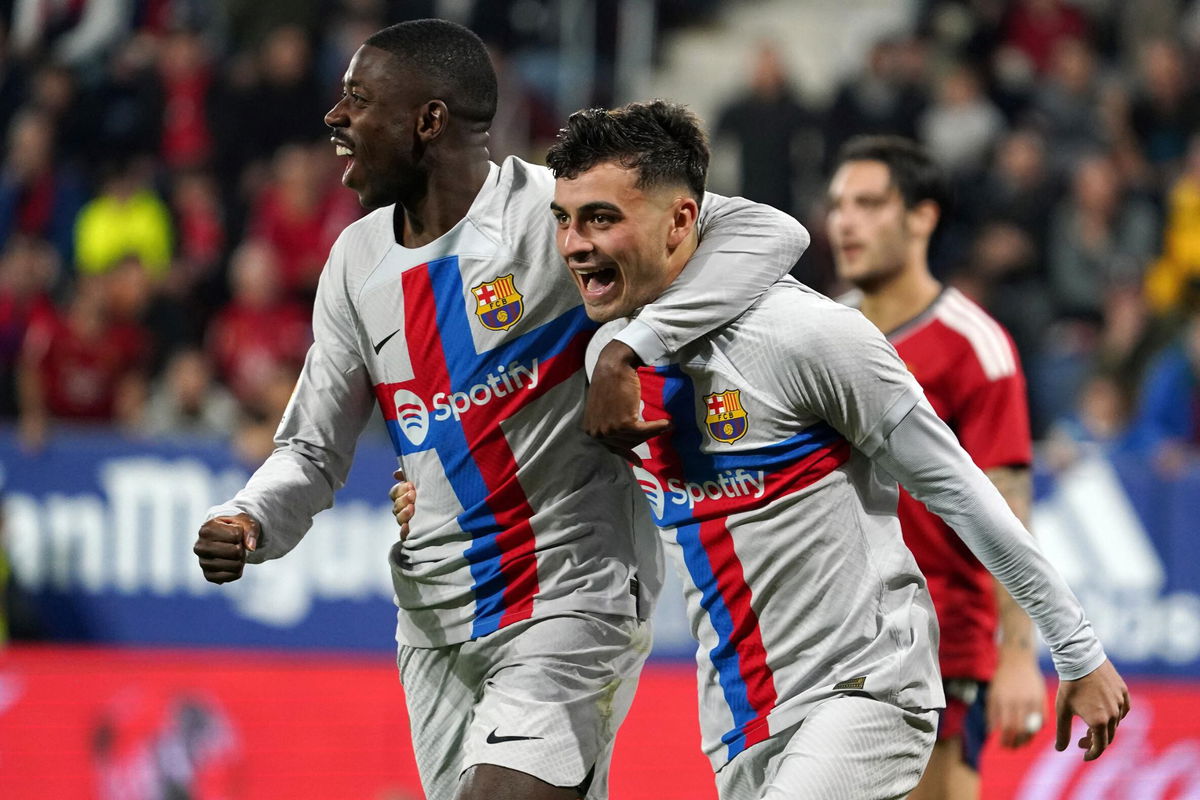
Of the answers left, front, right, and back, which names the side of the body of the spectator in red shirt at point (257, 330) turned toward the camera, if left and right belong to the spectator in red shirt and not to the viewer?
front

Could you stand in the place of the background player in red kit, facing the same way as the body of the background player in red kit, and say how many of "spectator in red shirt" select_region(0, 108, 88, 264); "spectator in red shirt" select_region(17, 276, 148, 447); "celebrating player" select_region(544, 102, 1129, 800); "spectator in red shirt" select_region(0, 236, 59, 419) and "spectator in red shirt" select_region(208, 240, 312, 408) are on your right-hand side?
4

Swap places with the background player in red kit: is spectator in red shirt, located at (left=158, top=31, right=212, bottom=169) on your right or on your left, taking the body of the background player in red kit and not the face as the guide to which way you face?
on your right

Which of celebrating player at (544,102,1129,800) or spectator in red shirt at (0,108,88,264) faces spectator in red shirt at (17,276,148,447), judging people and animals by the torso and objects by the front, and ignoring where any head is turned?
spectator in red shirt at (0,108,88,264)

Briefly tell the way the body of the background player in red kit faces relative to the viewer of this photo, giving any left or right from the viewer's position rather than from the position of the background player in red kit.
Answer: facing the viewer and to the left of the viewer

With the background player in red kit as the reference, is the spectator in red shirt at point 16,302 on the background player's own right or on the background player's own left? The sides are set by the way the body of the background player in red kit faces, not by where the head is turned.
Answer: on the background player's own right

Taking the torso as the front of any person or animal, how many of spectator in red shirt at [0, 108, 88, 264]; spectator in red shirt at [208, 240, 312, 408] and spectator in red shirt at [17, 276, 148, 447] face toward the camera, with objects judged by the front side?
3

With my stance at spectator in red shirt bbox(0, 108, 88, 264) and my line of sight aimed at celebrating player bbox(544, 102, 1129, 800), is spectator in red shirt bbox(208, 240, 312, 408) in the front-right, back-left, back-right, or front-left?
front-left

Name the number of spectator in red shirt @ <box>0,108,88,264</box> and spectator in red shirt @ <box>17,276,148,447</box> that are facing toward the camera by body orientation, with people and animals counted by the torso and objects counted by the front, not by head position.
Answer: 2

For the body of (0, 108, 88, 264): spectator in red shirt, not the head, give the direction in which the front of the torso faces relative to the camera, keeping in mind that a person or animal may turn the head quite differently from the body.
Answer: toward the camera

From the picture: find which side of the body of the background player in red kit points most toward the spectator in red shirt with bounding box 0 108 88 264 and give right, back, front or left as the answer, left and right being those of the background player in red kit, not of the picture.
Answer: right

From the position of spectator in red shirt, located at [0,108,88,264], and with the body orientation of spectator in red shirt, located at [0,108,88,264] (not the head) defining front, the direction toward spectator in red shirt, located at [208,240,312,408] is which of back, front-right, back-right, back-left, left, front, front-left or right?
front-left

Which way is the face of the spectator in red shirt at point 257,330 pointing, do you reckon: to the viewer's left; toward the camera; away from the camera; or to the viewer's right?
toward the camera

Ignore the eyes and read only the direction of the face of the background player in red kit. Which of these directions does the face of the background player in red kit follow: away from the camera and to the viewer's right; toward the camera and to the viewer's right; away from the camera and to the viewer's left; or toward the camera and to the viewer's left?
toward the camera and to the viewer's left

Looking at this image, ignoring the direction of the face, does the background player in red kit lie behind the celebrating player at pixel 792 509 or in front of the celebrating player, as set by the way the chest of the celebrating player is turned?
behind
